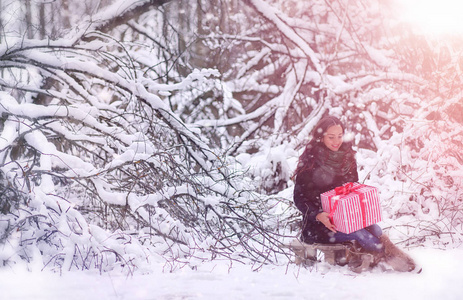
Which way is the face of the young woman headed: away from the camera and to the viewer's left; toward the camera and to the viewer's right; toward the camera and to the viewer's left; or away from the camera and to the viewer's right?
toward the camera and to the viewer's right

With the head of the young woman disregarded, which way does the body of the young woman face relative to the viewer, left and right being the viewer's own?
facing the viewer and to the right of the viewer
